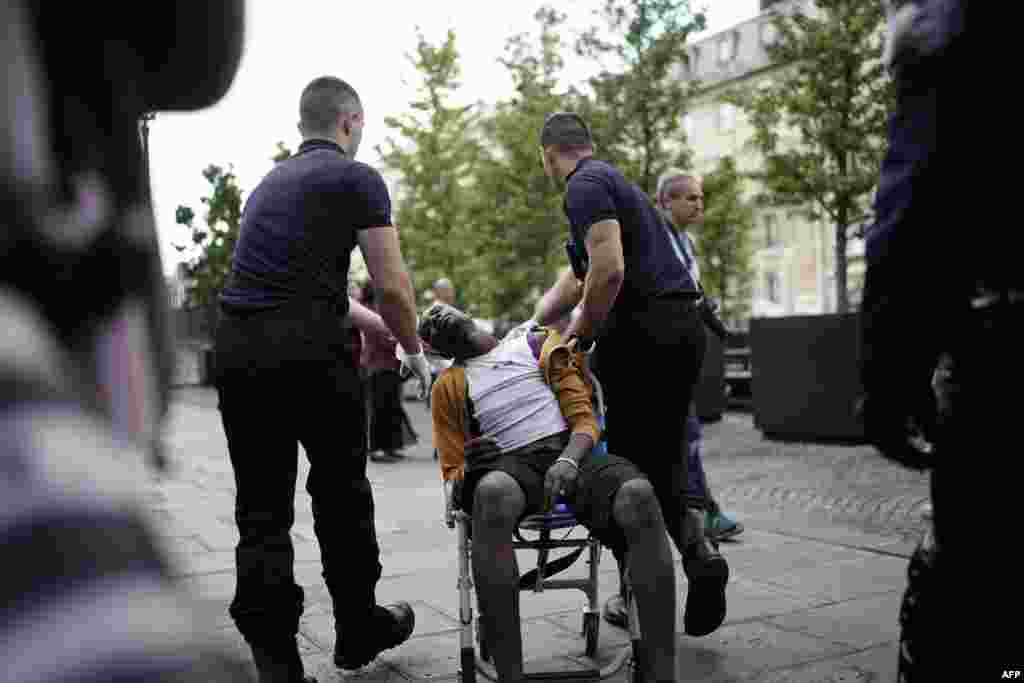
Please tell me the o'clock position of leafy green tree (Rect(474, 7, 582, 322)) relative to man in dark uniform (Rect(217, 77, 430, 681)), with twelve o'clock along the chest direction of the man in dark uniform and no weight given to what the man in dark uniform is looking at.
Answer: The leafy green tree is roughly at 11 o'clock from the man in dark uniform.

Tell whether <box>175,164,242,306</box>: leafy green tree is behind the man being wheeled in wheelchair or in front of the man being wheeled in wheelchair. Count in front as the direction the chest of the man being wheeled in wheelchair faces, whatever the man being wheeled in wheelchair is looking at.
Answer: behind

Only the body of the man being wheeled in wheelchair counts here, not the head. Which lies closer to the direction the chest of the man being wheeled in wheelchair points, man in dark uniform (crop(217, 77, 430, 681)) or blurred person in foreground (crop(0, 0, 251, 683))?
the blurred person in foreground

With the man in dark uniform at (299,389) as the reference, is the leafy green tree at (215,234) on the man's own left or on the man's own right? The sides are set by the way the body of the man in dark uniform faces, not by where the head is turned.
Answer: on the man's own left

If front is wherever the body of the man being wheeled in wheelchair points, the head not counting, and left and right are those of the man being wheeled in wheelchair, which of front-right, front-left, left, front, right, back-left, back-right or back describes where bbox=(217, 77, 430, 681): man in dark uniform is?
right

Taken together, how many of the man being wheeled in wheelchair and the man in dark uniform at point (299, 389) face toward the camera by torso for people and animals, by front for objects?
1

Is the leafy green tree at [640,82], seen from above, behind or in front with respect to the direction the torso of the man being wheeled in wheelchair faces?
behind

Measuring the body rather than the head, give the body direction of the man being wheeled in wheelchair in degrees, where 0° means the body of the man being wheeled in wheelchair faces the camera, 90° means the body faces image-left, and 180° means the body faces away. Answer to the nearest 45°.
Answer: approximately 0°

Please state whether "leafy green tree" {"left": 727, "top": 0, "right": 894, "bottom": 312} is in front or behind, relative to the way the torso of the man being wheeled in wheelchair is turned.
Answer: behind

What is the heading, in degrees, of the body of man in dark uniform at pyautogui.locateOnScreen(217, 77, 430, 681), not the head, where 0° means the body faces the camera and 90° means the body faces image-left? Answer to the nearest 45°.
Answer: approximately 225°

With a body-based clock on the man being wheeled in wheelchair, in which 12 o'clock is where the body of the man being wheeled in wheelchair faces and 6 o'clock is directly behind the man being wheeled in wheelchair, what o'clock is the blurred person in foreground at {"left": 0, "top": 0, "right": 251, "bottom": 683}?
The blurred person in foreground is roughly at 12 o'clock from the man being wheeled in wheelchair.

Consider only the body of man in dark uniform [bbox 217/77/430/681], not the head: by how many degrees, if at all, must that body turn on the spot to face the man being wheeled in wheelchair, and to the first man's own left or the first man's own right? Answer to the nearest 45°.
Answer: approximately 45° to the first man's own right

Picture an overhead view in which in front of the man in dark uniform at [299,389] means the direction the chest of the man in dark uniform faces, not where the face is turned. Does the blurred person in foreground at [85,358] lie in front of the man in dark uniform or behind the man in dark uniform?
behind
